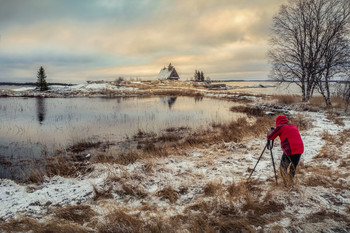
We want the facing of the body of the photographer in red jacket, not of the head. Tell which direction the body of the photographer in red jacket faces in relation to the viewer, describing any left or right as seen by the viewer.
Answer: facing away from the viewer and to the left of the viewer

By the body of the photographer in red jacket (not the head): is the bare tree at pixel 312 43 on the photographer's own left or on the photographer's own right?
on the photographer's own right

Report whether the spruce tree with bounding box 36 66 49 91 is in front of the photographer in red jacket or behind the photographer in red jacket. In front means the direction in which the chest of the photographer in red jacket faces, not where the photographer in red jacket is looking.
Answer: in front

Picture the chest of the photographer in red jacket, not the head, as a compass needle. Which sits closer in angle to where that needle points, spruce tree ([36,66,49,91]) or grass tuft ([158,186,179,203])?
the spruce tree

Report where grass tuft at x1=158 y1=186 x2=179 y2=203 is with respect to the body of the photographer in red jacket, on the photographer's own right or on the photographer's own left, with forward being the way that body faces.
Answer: on the photographer's own left

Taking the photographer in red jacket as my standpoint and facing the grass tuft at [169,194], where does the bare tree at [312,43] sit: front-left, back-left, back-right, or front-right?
back-right
